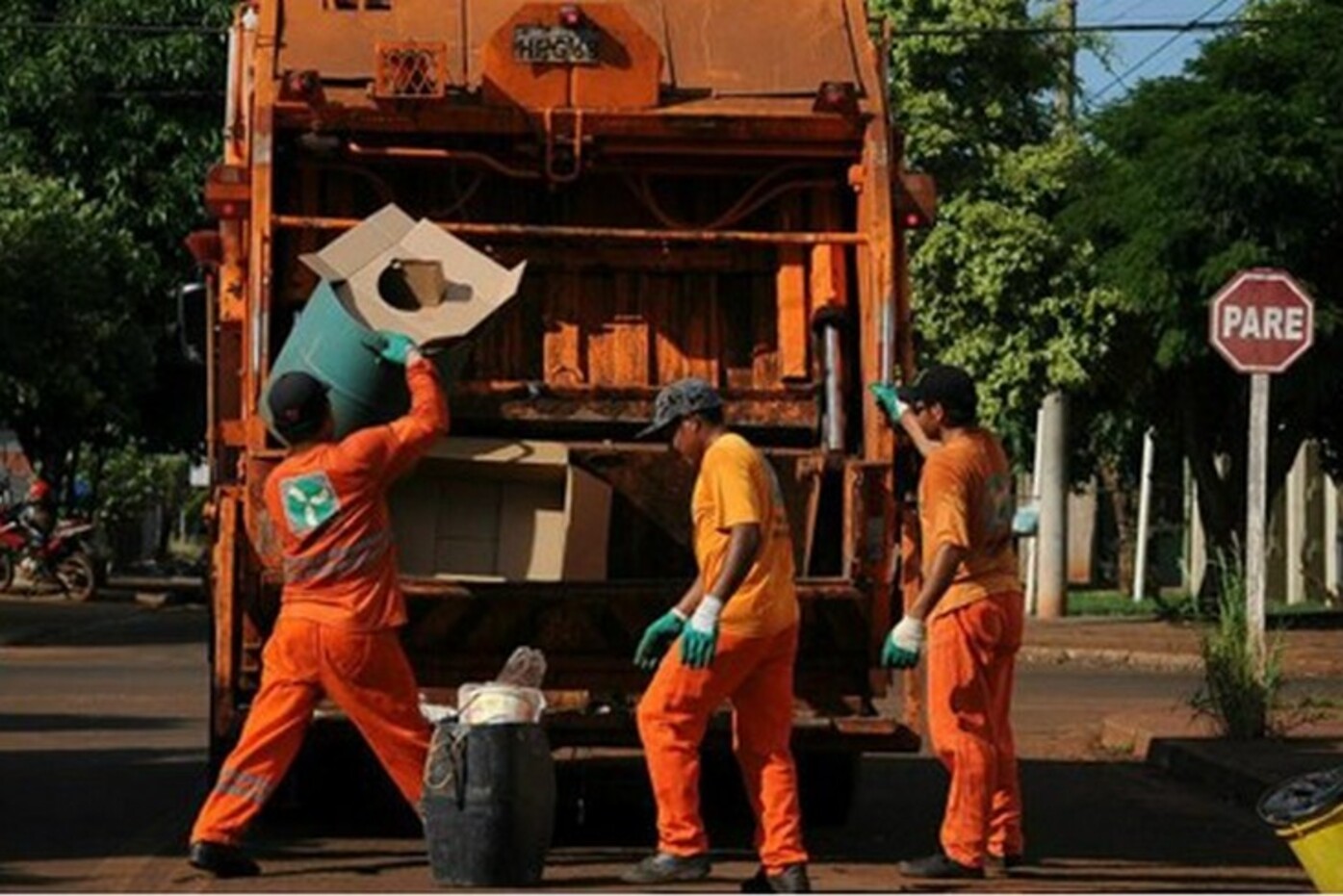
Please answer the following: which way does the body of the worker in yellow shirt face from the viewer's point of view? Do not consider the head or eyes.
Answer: to the viewer's left

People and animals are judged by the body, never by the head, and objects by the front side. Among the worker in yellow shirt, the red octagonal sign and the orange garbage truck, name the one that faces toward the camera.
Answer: the red octagonal sign

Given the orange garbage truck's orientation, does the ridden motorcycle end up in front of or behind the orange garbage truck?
in front

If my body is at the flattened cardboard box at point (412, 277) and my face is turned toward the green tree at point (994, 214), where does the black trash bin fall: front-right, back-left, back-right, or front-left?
back-right

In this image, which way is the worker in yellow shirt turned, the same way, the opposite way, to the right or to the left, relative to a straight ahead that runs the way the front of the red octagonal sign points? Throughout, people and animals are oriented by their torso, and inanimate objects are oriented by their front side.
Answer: to the right

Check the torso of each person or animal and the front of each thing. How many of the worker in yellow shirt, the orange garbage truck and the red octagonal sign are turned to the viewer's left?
1

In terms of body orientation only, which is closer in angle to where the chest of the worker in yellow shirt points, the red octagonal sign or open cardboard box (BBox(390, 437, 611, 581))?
the open cardboard box

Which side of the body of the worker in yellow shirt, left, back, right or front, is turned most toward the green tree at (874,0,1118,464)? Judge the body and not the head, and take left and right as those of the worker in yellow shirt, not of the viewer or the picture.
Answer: right

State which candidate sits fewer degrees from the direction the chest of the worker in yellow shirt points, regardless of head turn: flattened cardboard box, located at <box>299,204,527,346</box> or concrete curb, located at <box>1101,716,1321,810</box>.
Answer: the flattened cardboard box

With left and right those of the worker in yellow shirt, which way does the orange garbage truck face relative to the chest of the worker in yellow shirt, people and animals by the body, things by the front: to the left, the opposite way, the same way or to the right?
to the right

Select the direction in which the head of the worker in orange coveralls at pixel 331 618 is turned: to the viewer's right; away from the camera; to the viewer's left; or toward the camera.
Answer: away from the camera

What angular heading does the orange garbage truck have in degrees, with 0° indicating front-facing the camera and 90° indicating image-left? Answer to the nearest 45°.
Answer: approximately 180°

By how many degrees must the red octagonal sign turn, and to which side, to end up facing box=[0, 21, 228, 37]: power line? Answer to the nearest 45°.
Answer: approximately 135° to its right

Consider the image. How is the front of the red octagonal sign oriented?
toward the camera

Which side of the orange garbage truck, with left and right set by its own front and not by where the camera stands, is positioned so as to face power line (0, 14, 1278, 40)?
front

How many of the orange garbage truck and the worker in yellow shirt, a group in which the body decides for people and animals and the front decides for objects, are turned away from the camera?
1
